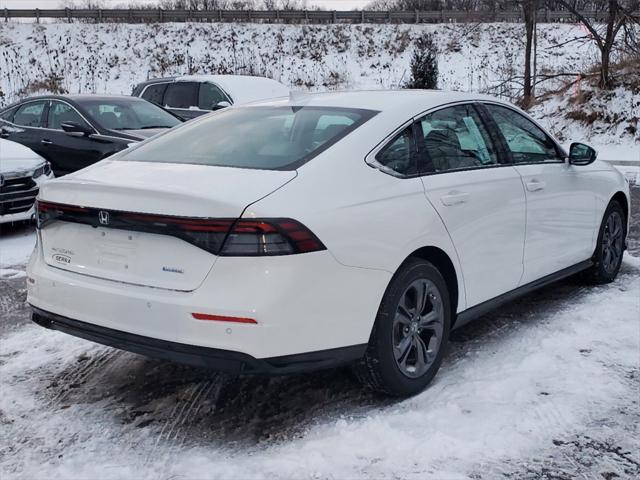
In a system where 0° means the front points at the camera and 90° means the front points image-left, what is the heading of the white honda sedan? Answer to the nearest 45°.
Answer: approximately 225°

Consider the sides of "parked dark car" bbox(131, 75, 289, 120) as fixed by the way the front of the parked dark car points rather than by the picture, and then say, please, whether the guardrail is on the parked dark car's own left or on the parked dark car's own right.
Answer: on the parked dark car's own left

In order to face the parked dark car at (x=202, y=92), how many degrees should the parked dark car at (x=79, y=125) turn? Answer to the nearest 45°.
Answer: approximately 90° to its left

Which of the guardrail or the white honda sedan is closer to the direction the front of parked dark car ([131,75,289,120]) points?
the white honda sedan

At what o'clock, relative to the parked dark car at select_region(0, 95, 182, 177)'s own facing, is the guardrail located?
The guardrail is roughly at 8 o'clock from the parked dark car.

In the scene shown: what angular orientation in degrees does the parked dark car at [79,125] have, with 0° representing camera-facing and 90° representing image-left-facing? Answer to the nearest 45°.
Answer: approximately 315°

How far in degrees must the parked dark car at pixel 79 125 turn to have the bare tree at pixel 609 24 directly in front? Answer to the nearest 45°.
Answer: approximately 45° to its left
